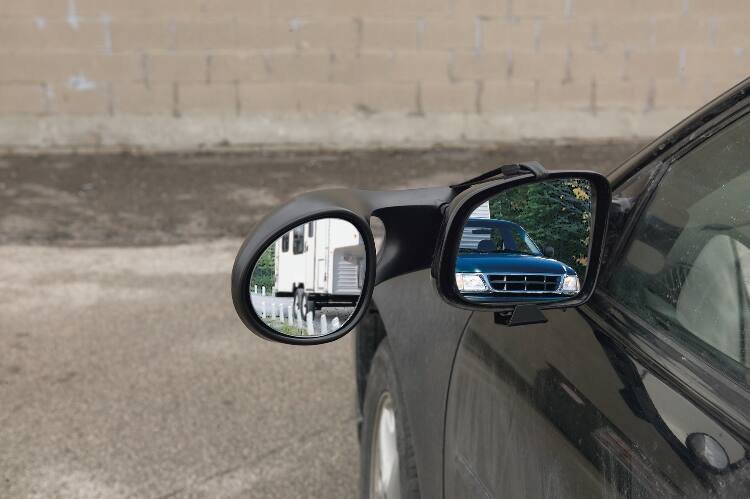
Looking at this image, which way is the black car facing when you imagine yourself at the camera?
facing away from the viewer and to the left of the viewer
